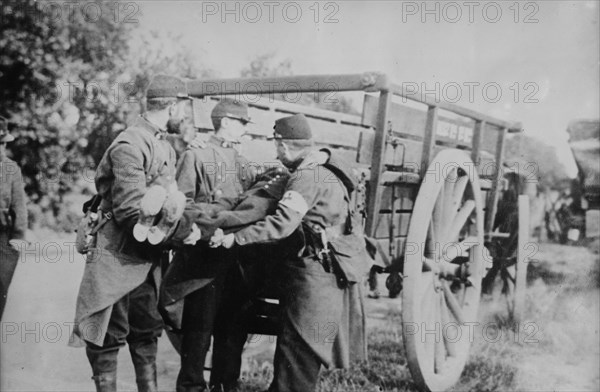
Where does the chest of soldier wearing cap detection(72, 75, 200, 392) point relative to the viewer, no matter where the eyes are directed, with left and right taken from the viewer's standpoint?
facing to the right of the viewer

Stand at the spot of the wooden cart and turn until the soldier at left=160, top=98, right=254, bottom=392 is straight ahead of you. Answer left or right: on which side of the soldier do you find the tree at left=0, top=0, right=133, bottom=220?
right

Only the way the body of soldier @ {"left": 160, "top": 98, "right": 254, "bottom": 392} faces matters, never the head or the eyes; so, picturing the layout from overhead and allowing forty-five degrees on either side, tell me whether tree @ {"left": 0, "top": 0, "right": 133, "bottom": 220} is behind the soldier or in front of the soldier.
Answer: behind

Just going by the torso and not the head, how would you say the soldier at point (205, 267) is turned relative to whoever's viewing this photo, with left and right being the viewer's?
facing the viewer and to the right of the viewer

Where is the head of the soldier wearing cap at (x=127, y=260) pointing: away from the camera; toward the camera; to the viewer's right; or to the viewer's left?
to the viewer's right

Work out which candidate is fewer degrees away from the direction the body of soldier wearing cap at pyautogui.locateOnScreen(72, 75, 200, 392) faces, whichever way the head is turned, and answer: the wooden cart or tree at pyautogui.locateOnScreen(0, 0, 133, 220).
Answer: the wooden cart

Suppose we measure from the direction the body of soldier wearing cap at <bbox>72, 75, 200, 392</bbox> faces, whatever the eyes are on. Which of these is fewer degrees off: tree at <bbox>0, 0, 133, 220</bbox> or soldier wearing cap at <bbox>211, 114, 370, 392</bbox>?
the soldier wearing cap

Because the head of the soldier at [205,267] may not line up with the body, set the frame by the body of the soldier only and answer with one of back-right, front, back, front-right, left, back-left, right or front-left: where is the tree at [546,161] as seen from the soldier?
left

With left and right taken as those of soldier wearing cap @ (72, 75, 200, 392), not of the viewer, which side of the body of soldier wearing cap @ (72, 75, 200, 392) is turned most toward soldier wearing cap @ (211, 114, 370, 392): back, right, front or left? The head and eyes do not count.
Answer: front
